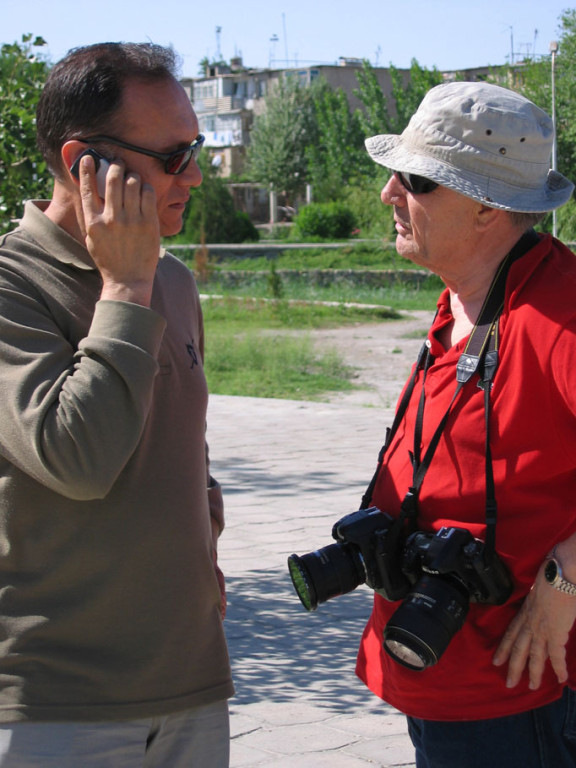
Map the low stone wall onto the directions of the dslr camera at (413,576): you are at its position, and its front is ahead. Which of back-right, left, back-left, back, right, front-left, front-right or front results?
back-right

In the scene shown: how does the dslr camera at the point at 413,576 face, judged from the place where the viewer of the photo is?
facing the viewer and to the left of the viewer

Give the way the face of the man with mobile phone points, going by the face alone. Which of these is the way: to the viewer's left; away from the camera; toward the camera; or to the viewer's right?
to the viewer's right

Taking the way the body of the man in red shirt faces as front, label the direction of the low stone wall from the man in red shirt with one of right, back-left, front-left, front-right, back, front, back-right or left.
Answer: back-right

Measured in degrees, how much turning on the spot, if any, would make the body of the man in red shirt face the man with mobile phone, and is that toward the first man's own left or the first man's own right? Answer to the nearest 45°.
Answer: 0° — they already face them

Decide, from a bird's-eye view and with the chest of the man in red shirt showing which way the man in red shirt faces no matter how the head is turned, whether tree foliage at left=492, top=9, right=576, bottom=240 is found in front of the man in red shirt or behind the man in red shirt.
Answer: behind

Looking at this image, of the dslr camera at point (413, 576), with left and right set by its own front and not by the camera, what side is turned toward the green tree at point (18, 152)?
right

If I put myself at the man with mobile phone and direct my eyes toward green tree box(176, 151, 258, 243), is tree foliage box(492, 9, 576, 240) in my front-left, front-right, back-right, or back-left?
front-right

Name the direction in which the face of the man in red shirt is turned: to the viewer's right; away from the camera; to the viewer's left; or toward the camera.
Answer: to the viewer's left
